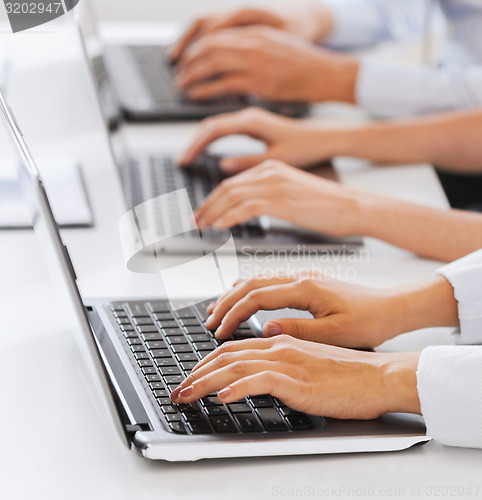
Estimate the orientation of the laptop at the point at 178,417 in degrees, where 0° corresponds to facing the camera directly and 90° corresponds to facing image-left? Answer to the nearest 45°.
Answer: approximately 270°

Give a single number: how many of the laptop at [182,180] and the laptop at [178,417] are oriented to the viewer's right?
2

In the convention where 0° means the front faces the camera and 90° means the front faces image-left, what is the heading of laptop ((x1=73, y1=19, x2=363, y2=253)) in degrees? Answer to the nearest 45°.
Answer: approximately 270°

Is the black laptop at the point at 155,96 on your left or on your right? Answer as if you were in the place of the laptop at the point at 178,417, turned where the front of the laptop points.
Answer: on your left

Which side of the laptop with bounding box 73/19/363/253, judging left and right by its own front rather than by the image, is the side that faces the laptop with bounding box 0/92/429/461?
right

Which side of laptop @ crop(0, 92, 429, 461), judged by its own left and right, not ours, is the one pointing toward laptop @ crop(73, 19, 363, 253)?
left
